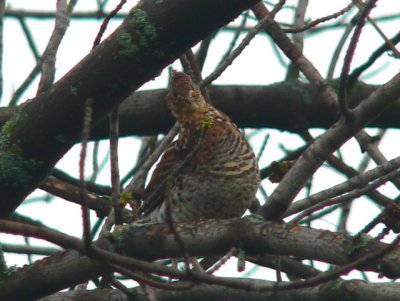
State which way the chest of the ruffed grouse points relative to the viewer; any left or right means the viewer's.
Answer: facing the viewer and to the right of the viewer
